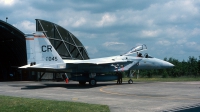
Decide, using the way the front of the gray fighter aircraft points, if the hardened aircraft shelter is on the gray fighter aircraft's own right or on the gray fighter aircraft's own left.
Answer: on the gray fighter aircraft's own left

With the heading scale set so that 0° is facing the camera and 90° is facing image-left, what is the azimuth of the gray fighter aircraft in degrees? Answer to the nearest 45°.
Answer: approximately 270°
